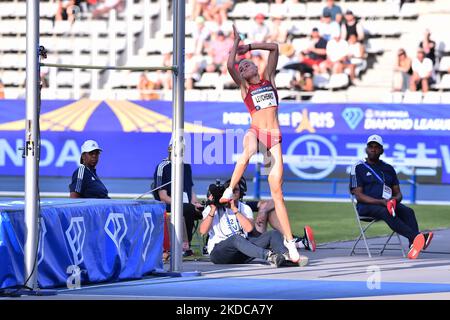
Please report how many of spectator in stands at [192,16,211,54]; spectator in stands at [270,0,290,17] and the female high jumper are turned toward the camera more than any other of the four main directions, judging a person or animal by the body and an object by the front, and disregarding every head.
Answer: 3

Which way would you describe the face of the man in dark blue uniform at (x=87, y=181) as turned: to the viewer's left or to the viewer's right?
to the viewer's right

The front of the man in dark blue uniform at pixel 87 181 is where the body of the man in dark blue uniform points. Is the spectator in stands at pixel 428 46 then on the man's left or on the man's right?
on the man's left

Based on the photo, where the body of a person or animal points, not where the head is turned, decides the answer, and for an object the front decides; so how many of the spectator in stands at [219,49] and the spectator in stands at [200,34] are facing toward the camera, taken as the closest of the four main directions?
2

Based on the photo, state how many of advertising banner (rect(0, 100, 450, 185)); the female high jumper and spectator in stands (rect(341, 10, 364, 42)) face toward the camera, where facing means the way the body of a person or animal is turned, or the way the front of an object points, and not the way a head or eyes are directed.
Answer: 3

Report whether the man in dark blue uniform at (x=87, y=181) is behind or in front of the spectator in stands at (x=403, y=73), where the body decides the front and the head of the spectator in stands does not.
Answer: in front

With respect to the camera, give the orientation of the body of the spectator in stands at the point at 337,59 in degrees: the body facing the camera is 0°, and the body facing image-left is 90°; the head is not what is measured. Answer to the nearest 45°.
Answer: approximately 0°

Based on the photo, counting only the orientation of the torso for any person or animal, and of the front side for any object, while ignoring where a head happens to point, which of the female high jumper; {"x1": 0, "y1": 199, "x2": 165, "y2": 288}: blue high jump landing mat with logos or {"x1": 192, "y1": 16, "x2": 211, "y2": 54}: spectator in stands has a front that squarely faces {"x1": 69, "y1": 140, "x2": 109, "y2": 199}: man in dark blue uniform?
the spectator in stands

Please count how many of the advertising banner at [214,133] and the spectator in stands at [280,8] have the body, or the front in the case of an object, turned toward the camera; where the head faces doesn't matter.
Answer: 2
